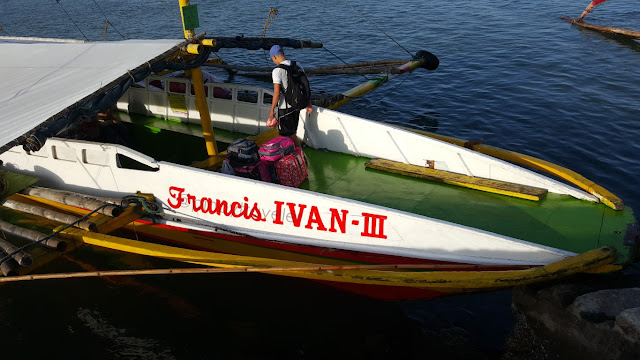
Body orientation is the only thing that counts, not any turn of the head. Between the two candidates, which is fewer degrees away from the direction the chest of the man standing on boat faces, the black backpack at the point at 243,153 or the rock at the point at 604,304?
the black backpack

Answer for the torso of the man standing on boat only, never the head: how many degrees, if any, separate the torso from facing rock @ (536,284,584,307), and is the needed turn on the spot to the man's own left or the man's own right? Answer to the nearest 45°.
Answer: approximately 135° to the man's own left

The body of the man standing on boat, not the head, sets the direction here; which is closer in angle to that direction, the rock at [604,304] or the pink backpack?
the pink backpack

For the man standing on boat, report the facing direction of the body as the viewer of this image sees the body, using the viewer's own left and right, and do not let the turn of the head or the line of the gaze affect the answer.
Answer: facing to the left of the viewer

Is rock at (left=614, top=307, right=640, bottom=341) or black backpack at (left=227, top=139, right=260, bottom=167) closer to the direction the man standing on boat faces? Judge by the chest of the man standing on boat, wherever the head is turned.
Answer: the black backpack

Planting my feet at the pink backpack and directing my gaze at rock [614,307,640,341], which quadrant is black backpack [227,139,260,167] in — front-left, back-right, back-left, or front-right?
back-right

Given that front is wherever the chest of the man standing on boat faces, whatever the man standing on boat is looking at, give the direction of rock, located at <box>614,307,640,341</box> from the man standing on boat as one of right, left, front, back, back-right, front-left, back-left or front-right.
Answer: back-left
